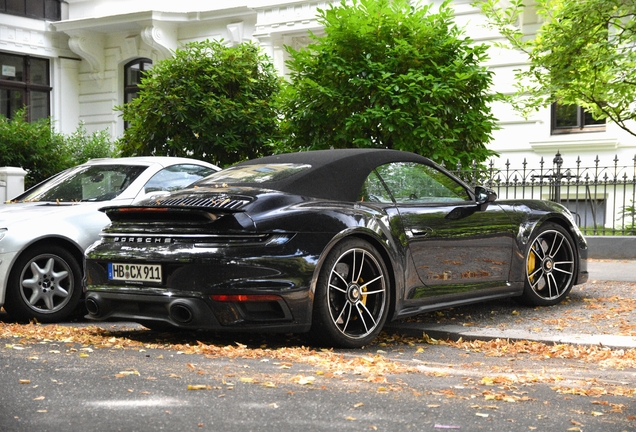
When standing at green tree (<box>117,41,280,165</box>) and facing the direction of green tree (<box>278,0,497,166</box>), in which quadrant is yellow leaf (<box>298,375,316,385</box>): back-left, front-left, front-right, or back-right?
front-right

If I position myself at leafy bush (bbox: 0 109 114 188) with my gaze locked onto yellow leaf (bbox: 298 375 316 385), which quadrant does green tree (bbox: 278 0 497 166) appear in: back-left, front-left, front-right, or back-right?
front-left

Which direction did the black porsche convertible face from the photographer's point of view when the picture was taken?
facing away from the viewer and to the right of the viewer

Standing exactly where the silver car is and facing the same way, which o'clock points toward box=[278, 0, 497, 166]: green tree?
The green tree is roughly at 6 o'clock from the silver car.

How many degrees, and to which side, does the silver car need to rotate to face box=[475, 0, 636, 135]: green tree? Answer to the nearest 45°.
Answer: approximately 135° to its left

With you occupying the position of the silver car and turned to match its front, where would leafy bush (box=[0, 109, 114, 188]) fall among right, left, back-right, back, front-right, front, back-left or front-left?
back-right

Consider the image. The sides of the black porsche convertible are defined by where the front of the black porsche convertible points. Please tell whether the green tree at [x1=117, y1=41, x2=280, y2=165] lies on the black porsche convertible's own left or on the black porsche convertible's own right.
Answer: on the black porsche convertible's own left

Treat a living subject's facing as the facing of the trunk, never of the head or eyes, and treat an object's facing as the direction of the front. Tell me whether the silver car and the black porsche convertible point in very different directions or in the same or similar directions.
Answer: very different directions

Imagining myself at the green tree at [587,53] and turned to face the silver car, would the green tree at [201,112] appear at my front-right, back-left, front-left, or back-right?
front-right

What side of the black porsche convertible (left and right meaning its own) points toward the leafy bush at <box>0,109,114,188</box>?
left

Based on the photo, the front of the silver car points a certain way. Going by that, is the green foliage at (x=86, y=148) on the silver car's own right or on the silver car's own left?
on the silver car's own right

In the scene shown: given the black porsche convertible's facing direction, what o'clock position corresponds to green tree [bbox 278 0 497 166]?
The green tree is roughly at 11 o'clock from the black porsche convertible.

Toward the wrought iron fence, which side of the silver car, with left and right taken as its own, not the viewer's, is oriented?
back

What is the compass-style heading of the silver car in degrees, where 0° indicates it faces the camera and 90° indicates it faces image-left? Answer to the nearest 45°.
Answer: approximately 45°

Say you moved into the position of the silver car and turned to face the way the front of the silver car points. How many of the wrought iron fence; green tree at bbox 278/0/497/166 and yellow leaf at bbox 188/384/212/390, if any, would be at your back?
2
